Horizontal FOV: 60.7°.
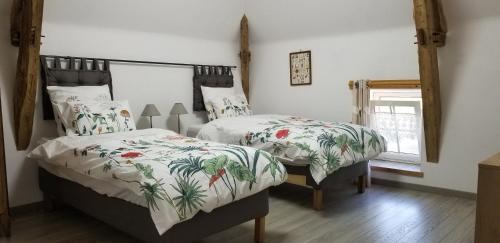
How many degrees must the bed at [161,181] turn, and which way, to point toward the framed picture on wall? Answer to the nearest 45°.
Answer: approximately 90° to its left

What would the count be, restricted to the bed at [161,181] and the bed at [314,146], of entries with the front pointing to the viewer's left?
0

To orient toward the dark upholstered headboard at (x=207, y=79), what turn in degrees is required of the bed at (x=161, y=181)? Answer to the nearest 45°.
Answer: approximately 135° to its left

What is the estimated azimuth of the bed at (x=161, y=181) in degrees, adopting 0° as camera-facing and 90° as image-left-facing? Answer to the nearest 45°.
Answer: approximately 315°

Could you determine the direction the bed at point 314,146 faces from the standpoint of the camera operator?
facing the viewer and to the right of the viewer

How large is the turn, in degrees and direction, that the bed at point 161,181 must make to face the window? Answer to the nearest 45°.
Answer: approximately 90° to its left

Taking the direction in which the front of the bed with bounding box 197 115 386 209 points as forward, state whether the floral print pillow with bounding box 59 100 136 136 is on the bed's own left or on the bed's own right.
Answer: on the bed's own right

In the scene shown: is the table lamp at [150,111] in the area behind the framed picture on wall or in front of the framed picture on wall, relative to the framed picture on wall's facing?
in front

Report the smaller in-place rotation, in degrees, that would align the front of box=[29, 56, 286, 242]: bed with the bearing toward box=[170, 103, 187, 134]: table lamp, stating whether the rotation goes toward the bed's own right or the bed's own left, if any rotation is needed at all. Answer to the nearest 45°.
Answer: approximately 135° to the bed's own left
